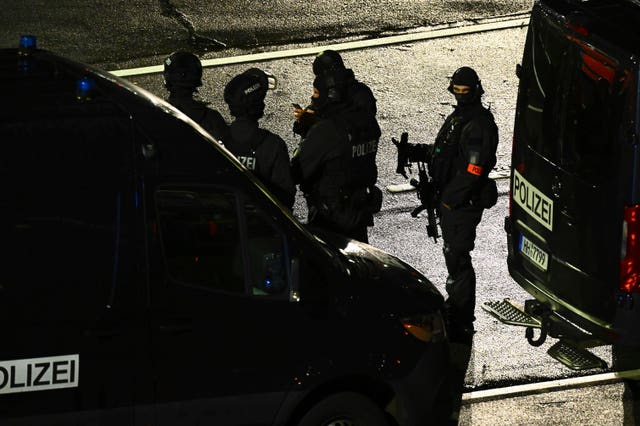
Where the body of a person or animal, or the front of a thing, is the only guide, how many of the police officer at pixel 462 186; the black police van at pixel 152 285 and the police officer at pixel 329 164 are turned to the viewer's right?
1

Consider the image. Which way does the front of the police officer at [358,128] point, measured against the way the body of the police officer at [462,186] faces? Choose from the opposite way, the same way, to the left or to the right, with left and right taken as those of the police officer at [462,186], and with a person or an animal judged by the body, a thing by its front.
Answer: to the right

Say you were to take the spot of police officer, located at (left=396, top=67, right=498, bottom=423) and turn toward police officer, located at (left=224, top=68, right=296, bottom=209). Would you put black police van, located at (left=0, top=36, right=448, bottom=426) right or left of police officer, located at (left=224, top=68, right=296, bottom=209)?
left

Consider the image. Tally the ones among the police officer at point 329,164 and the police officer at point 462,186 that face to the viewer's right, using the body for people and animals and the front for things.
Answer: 0

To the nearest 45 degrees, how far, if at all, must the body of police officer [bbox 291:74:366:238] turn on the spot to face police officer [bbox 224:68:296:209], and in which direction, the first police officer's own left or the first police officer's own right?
approximately 45° to the first police officer's own left

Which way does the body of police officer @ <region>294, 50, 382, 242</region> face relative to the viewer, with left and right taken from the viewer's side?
facing away from the viewer and to the left of the viewer

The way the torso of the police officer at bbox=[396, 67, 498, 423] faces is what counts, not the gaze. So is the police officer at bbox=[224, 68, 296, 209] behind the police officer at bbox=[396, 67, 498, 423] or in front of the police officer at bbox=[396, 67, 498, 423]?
in front

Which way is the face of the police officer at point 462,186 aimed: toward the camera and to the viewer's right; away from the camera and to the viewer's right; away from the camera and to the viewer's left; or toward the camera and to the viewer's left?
toward the camera and to the viewer's left

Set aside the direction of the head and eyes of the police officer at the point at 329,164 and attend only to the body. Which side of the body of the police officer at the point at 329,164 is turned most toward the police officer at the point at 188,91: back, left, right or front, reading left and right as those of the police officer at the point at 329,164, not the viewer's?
front

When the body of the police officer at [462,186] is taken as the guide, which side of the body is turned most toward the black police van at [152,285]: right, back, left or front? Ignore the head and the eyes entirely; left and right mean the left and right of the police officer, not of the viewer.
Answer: front

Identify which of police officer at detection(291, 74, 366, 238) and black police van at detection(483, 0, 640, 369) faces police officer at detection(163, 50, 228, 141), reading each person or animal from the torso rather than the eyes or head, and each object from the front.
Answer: police officer at detection(291, 74, 366, 238)

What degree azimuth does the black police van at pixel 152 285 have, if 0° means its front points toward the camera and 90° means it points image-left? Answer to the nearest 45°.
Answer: approximately 270°
